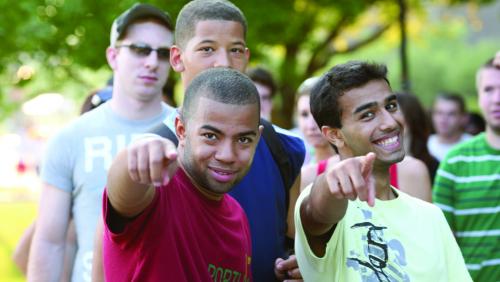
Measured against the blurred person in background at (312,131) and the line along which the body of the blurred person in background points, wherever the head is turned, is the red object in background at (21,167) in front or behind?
behind

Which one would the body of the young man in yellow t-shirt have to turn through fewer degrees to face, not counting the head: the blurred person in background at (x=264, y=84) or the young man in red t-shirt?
the young man in red t-shirt

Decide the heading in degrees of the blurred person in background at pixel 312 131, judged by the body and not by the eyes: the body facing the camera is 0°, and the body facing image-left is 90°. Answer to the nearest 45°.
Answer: approximately 0°

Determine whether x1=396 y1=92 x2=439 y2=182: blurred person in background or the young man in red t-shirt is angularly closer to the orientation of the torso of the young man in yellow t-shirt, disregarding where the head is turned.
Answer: the young man in red t-shirt

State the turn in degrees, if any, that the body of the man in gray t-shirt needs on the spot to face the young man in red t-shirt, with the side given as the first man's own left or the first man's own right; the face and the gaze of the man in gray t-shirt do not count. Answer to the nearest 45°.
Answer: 0° — they already face them

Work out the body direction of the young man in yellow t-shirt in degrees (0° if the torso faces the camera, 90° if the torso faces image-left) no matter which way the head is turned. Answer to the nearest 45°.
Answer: approximately 0°
